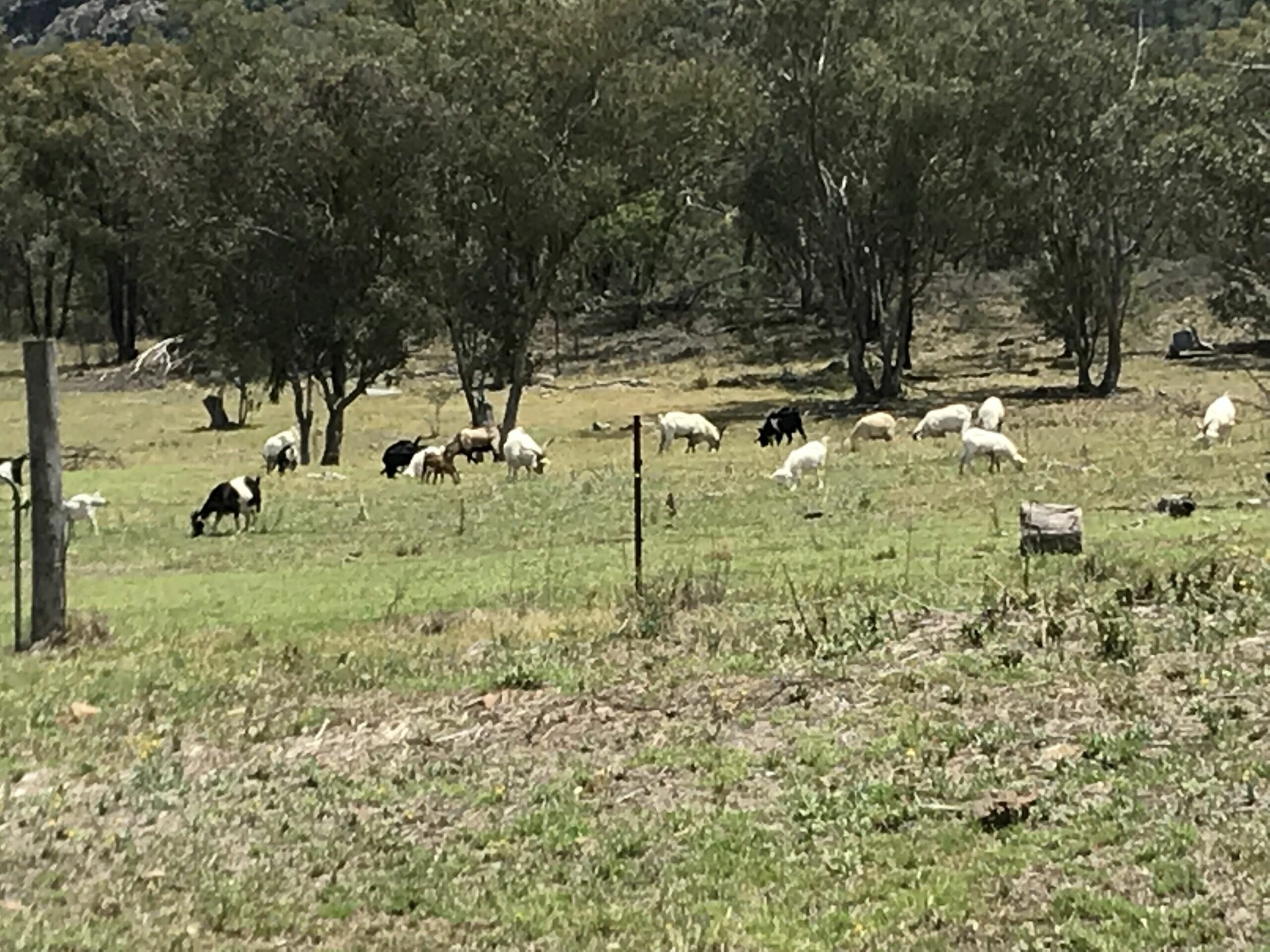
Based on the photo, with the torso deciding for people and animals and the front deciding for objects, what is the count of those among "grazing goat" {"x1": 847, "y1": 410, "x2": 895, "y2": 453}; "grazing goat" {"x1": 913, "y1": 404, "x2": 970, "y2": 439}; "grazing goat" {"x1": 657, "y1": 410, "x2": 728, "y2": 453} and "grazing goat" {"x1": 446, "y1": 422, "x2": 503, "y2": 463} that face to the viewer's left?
3

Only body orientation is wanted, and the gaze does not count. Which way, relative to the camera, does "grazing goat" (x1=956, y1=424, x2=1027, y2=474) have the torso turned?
to the viewer's right

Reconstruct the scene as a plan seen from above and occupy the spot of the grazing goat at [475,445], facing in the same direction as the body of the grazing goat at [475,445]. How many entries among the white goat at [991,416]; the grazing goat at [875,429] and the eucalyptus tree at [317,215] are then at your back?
2

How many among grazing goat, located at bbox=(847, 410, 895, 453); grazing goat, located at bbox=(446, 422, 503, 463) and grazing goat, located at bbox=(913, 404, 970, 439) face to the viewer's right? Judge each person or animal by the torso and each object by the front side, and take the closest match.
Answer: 0

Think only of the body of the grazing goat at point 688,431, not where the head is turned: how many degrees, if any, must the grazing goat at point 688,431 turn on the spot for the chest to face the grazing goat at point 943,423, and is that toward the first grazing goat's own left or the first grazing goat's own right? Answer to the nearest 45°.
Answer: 0° — it already faces it

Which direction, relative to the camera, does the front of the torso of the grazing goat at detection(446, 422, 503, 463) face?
to the viewer's left

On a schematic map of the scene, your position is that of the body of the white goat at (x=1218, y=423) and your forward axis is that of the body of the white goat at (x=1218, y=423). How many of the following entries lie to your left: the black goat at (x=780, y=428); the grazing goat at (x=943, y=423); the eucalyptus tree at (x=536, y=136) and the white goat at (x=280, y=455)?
0

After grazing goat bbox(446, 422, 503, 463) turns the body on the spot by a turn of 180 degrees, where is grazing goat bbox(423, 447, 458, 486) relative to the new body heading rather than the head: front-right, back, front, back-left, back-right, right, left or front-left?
right

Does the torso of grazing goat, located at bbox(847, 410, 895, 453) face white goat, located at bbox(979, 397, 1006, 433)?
no

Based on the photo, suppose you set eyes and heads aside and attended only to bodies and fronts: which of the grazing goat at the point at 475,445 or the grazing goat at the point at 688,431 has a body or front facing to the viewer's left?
the grazing goat at the point at 475,445

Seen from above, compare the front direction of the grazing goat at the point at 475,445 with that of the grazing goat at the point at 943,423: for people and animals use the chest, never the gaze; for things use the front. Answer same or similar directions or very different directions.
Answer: same or similar directions

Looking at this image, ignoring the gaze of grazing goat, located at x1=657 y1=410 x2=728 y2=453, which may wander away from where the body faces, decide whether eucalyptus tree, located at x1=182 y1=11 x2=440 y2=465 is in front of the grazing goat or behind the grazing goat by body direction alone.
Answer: behind

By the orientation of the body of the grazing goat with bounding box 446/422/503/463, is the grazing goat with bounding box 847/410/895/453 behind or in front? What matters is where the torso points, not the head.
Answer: behind

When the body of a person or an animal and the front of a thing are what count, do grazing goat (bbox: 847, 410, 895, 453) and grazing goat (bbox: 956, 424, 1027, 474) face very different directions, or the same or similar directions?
very different directions

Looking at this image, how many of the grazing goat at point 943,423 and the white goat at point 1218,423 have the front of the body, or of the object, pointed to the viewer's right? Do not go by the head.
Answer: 0

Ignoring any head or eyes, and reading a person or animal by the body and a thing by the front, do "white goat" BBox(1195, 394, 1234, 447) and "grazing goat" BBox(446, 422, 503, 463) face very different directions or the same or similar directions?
same or similar directions

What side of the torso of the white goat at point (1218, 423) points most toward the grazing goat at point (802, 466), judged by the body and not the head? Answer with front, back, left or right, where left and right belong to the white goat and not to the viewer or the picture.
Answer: front

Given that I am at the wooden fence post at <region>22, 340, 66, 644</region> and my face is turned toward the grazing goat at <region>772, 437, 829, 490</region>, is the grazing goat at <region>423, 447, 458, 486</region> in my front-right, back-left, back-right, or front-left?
front-left

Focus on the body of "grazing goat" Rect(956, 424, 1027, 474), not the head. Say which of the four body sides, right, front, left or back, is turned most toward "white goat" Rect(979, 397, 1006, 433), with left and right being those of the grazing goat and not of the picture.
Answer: left
